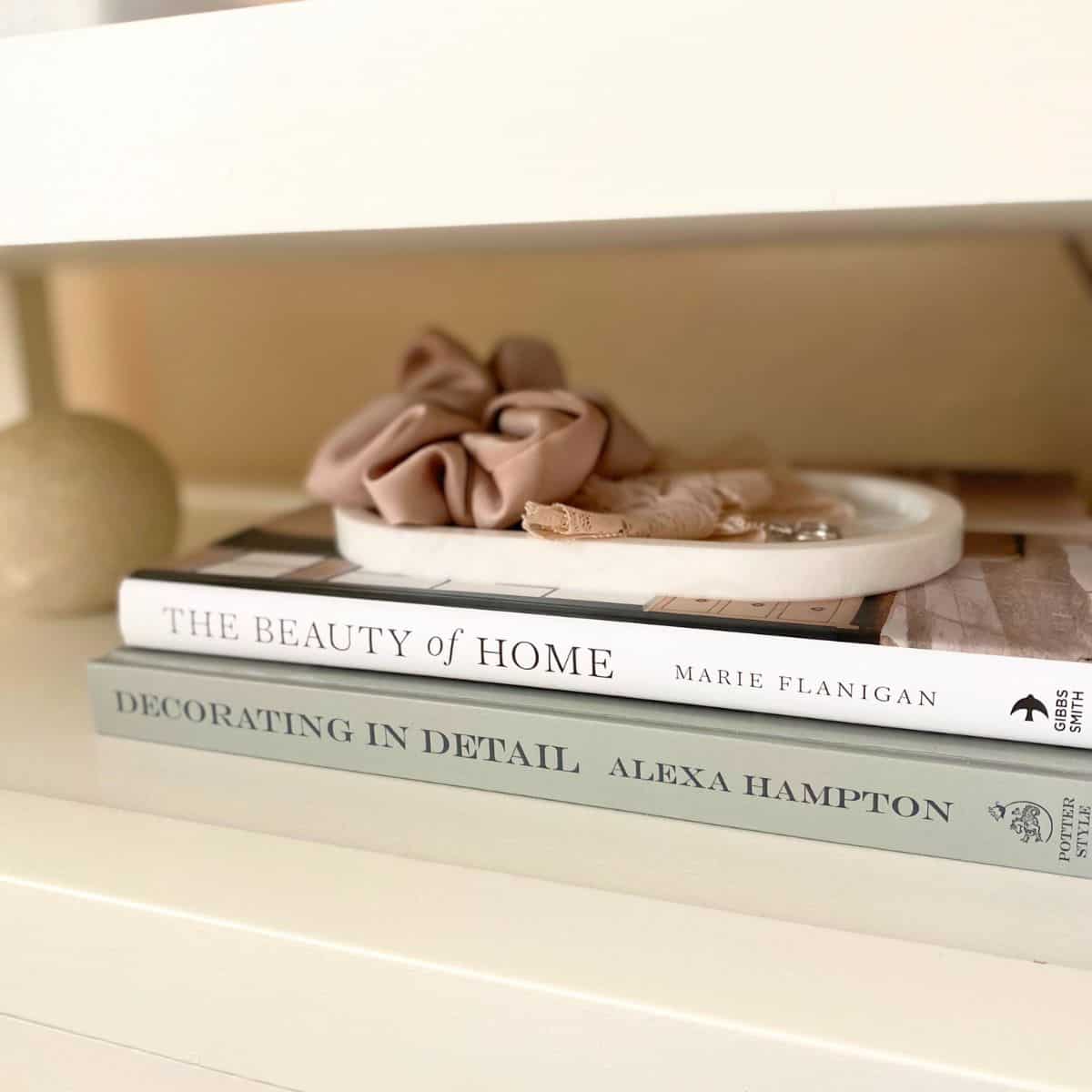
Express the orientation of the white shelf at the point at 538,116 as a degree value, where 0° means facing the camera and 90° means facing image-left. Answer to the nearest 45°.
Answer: approximately 0°
